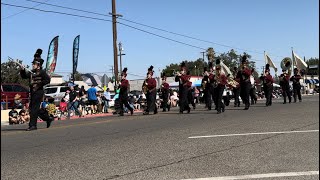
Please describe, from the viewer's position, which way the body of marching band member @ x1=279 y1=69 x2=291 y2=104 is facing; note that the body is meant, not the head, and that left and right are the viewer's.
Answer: facing the viewer and to the left of the viewer

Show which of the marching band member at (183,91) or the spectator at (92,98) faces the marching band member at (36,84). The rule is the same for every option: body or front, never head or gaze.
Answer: the marching band member at (183,91)

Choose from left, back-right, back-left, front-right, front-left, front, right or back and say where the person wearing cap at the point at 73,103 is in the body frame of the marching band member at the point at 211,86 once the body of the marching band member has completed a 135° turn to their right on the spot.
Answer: left

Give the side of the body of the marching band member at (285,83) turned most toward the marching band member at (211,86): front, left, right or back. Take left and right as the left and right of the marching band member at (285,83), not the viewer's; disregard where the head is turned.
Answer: front

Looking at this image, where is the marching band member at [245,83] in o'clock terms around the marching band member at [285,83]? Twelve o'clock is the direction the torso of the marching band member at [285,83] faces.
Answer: the marching band member at [245,83] is roughly at 11 o'clock from the marching band member at [285,83].

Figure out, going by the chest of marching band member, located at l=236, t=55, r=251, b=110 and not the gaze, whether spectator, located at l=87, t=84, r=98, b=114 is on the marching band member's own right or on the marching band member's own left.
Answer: on the marching band member's own right

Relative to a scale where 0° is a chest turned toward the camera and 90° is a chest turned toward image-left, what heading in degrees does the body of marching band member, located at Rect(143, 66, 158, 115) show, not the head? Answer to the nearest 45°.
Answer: approximately 45°

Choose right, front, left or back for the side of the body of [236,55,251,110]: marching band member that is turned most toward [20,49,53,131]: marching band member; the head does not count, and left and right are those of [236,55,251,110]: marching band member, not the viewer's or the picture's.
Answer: front

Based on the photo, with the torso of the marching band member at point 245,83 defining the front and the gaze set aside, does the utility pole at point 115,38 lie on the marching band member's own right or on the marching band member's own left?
on the marching band member's own right
